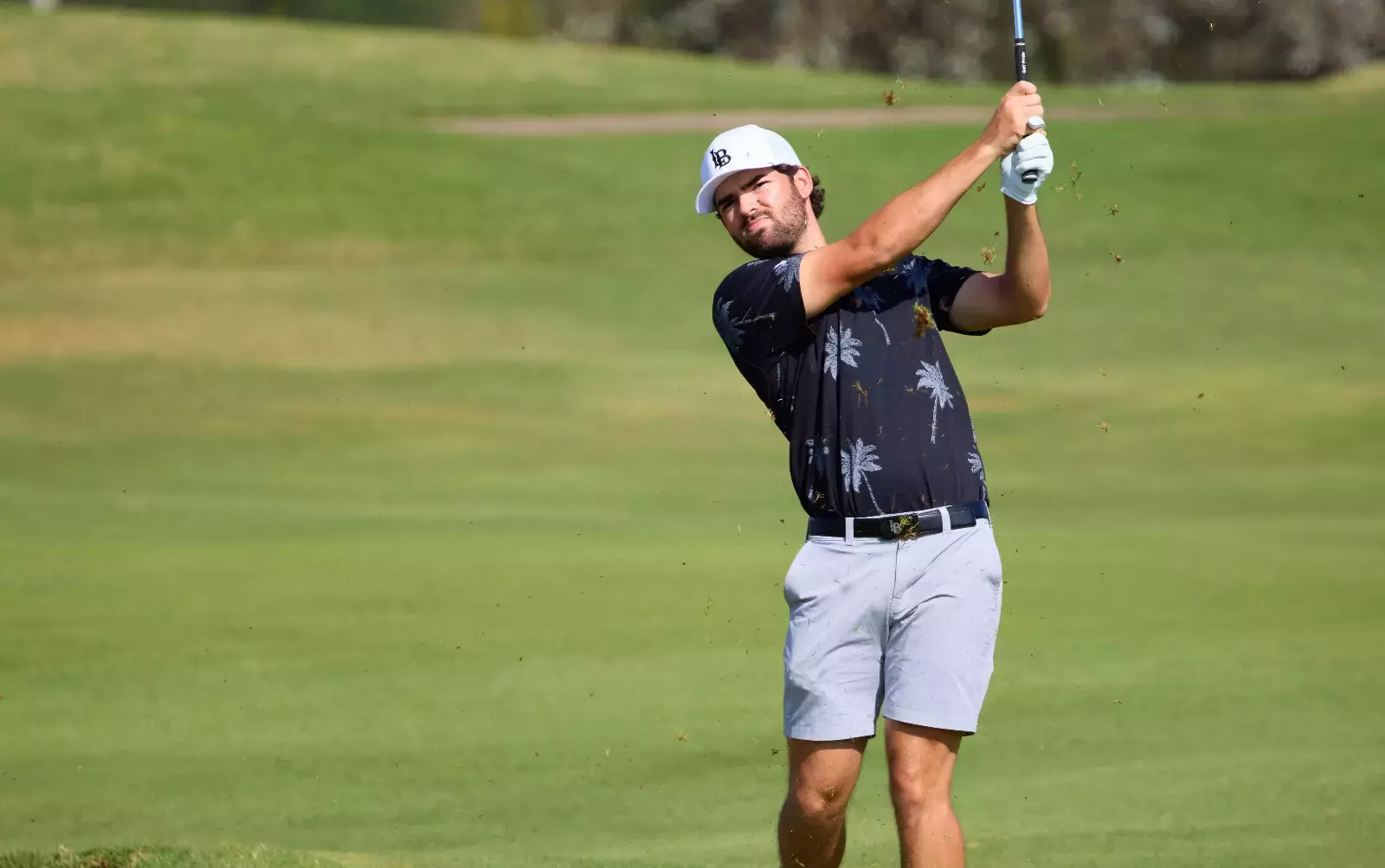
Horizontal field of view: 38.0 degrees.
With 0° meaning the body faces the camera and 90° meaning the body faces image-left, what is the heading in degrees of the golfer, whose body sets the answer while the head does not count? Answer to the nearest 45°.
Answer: approximately 0°
